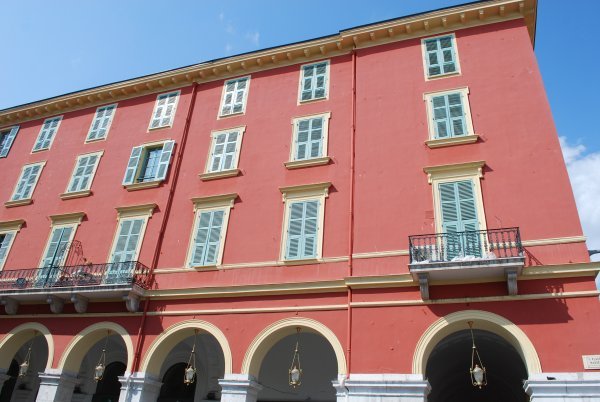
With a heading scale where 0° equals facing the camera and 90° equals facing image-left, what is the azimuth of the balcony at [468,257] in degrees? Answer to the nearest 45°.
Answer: approximately 0°

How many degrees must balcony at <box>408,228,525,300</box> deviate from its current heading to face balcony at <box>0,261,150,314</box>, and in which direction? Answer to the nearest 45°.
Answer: approximately 90° to its right
